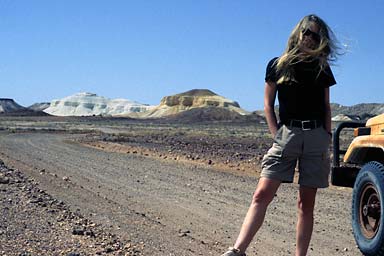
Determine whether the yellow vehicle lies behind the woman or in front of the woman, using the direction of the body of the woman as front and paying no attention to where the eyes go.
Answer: behind

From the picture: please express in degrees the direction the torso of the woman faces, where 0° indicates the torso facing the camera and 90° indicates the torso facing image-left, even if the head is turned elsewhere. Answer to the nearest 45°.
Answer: approximately 0°
